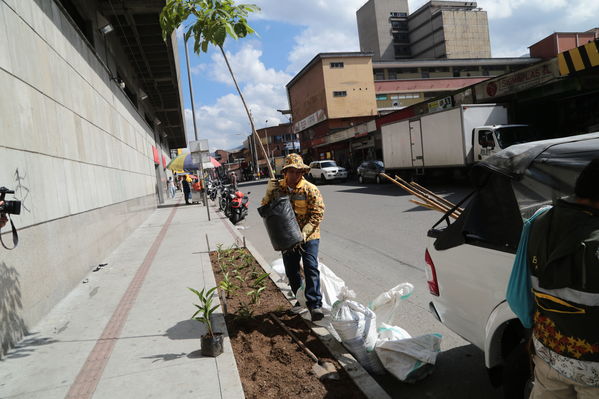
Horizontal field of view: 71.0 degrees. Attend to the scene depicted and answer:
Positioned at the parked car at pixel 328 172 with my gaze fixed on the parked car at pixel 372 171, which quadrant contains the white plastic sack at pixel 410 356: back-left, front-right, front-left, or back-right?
front-right

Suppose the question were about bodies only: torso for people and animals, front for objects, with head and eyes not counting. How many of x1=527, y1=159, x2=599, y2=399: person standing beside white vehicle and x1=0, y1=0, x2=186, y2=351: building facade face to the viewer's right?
1

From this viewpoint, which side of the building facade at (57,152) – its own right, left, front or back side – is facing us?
right

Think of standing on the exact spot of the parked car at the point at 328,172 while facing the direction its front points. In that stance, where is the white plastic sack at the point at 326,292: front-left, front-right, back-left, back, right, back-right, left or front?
front-right

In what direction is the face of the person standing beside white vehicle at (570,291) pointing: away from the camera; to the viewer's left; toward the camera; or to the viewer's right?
away from the camera

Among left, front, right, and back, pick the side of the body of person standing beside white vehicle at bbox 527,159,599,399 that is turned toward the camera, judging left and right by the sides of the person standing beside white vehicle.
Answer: back

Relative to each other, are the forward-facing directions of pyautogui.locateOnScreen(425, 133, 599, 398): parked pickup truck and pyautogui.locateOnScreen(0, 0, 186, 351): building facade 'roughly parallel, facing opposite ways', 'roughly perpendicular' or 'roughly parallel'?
roughly perpendicular

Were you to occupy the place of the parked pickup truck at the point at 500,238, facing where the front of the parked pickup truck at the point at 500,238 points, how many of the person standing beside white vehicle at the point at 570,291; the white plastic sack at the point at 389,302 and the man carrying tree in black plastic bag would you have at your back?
2

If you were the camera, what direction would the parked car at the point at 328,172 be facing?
facing the viewer and to the right of the viewer

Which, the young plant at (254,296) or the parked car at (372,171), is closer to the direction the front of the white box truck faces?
the young plant

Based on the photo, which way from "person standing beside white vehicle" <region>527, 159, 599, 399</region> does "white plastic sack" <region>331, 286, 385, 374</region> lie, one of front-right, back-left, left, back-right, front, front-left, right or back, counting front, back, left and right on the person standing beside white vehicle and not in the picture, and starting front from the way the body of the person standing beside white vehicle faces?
front-left
